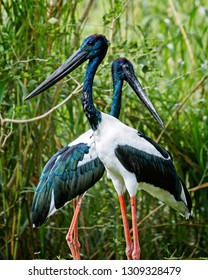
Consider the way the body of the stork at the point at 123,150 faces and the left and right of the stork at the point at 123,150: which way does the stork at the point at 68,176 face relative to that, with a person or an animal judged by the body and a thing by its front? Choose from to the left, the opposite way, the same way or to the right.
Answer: the opposite way

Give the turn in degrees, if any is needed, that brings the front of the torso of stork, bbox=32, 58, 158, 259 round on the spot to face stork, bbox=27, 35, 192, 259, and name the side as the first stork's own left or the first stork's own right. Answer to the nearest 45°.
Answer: approximately 45° to the first stork's own right

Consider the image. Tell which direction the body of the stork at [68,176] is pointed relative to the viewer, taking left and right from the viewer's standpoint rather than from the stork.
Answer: facing to the right of the viewer

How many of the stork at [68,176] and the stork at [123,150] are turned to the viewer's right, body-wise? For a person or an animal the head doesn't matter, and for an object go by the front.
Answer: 1

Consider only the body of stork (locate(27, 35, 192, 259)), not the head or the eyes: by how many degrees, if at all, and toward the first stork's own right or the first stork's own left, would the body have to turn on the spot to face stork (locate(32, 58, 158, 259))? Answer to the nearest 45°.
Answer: approximately 45° to the first stork's own right

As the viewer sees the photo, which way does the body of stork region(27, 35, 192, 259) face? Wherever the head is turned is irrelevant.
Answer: to the viewer's left
